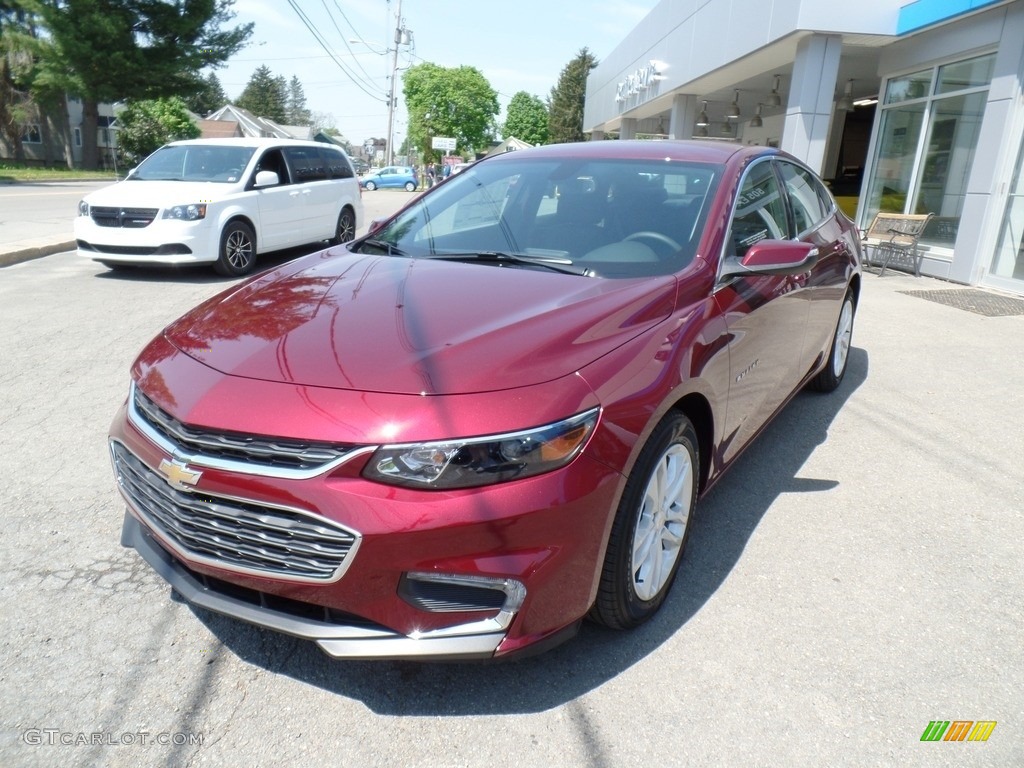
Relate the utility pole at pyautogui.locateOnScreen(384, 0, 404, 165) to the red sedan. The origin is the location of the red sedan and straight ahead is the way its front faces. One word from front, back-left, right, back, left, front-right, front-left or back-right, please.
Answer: back-right

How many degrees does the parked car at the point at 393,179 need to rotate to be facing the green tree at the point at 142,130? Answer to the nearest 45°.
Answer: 0° — it already faces it

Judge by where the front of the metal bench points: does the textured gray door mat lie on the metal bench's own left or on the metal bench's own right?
on the metal bench's own left

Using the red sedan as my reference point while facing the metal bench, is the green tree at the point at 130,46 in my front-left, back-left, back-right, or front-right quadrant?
front-left

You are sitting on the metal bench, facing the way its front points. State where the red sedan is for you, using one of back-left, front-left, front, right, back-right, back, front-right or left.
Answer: front-left

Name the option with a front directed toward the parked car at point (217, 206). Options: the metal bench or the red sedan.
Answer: the metal bench

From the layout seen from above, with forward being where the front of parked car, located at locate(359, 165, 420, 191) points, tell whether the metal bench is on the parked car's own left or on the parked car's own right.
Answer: on the parked car's own left

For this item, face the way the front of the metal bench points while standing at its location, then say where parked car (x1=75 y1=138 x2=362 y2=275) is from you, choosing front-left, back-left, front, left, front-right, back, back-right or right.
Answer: front

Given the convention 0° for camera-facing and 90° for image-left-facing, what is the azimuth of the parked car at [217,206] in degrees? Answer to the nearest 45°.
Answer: approximately 45°

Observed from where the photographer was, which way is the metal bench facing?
facing the viewer and to the left of the viewer

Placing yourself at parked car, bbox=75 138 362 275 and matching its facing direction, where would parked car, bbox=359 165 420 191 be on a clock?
parked car, bbox=359 165 420 191 is roughly at 5 o'clock from parked car, bbox=75 138 362 275.

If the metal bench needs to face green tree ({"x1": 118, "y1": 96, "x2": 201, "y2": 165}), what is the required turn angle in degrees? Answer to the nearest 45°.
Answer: approximately 90° to its right

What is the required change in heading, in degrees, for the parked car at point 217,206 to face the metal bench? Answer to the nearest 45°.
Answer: approximately 135° to its left

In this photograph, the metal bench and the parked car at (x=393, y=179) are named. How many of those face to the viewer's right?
0

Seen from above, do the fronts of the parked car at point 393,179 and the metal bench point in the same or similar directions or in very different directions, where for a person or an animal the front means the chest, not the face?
same or similar directions

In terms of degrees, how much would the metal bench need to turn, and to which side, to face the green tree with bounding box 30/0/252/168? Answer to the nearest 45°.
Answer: approximately 45° to its right

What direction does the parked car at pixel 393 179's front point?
to the viewer's left

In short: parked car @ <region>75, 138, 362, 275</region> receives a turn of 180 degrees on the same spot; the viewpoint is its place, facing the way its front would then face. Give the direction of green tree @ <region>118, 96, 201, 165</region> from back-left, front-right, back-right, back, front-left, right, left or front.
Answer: front-left
